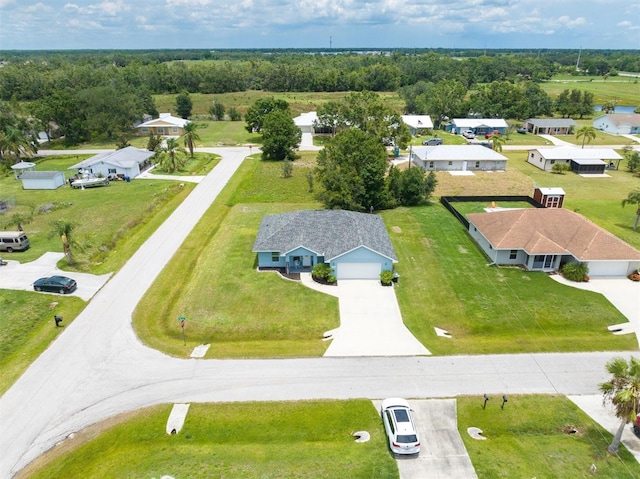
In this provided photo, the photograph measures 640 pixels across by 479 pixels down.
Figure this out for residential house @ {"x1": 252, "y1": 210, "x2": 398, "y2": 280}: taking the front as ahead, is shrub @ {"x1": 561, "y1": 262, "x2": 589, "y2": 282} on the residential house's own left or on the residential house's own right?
on the residential house's own left

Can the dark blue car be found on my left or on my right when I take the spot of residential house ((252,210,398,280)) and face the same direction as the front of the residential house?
on my right

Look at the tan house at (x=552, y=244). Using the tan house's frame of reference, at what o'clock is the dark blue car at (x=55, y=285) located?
The dark blue car is roughly at 2 o'clock from the tan house.

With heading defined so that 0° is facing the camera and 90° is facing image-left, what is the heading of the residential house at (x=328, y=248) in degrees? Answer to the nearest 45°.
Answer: approximately 0°

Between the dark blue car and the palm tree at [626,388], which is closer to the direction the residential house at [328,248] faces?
the palm tree

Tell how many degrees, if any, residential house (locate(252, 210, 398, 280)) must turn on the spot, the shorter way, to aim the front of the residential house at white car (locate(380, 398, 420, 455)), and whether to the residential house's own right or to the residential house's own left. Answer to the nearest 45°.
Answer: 0° — it already faces it
